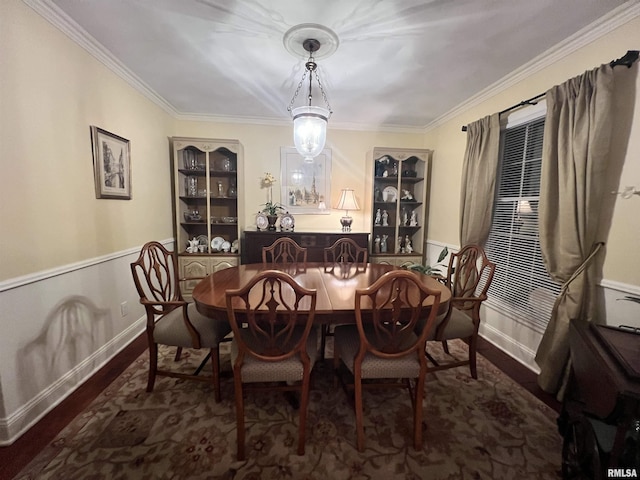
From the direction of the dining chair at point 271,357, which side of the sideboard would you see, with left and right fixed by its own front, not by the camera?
front

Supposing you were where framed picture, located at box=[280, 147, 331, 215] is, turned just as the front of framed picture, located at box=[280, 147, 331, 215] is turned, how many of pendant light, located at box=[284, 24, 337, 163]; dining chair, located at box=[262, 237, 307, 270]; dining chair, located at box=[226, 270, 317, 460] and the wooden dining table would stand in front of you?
4

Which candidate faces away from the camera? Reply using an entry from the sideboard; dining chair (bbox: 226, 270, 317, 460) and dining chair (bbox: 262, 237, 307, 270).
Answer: dining chair (bbox: 226, 270, 317, 460)

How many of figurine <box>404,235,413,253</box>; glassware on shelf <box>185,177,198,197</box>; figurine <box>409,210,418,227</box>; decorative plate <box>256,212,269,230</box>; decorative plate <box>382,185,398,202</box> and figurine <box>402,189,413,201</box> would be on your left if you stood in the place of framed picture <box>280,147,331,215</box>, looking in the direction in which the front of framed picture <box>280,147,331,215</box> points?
4

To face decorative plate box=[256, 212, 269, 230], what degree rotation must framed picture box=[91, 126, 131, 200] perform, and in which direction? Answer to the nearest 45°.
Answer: approximately 45° to its left

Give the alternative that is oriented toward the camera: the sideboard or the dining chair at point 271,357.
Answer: the sideboard

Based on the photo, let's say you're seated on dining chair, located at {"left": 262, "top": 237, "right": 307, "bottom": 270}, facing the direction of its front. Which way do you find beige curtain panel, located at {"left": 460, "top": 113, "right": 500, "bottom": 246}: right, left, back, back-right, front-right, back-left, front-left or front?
left

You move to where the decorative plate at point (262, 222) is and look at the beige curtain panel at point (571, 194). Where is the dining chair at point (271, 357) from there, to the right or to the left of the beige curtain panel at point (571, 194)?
right

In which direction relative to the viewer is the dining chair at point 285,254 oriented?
toward the camera

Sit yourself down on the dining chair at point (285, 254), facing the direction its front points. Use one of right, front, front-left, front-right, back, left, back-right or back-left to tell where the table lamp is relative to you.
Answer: back-left

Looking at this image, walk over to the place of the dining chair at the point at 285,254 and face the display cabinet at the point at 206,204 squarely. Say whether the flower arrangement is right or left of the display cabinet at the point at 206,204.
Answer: right

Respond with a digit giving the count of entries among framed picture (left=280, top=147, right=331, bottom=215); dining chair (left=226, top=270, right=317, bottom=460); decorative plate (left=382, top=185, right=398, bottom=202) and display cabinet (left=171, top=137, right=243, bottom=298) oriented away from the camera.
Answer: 1

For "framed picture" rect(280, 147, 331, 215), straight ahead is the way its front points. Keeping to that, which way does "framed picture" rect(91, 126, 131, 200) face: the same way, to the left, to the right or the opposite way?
to the left

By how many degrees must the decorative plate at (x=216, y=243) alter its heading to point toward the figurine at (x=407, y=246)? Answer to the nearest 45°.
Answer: approximately 90° to its left

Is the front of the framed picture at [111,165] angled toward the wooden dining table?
yes

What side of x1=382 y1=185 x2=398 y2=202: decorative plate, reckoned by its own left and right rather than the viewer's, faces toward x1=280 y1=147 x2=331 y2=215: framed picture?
right

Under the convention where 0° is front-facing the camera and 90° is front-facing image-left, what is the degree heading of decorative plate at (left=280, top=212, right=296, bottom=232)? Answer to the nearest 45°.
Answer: approximately 0°

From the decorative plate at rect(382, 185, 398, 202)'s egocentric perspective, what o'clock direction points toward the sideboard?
The sideboard is roughly at 2 o'clock from the decorative plate.

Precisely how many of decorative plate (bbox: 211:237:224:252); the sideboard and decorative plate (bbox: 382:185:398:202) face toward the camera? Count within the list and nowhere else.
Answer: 3

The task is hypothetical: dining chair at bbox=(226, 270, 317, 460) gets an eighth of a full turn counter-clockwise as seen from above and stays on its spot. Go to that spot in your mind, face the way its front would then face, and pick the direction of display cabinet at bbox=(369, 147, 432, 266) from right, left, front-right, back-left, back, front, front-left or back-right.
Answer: right

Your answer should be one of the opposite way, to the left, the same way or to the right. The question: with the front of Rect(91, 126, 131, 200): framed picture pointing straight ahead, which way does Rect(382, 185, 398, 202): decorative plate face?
to the right

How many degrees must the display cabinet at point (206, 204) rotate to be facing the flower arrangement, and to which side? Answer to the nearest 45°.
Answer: approximately 90° to its left
